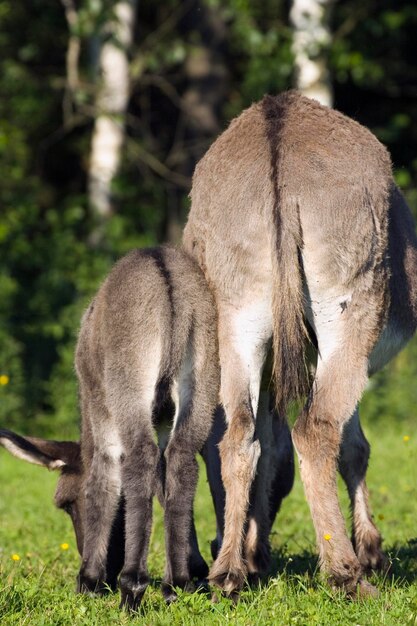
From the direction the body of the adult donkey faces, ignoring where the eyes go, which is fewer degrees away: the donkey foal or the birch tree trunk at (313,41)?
the birch tree trunk

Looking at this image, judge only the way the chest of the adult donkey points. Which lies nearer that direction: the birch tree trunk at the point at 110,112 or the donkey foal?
the birch tree trunk

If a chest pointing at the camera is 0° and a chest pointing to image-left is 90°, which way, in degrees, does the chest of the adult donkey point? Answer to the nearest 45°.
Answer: approximately 180°

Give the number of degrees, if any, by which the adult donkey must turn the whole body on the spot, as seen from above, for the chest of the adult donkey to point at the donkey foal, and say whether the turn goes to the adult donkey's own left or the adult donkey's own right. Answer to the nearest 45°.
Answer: approximately 90° to the adult donkey's own left

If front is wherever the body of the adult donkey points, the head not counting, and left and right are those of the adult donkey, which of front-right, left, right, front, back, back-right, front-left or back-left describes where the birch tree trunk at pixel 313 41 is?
front

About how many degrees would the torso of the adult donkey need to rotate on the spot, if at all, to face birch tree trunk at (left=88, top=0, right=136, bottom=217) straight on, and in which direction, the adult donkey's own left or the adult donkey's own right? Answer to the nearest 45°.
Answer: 0° — it already faces it

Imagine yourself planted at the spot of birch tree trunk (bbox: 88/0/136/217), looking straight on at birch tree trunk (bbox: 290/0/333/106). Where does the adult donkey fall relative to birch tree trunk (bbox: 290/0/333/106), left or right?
right
